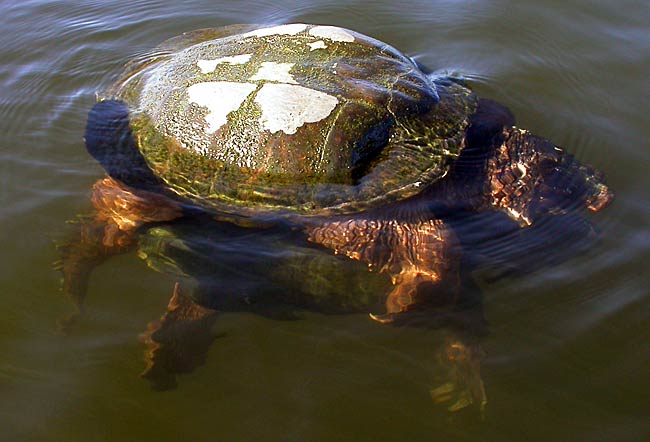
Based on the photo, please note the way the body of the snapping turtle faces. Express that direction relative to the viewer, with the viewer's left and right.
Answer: facing to the right of the viewer
